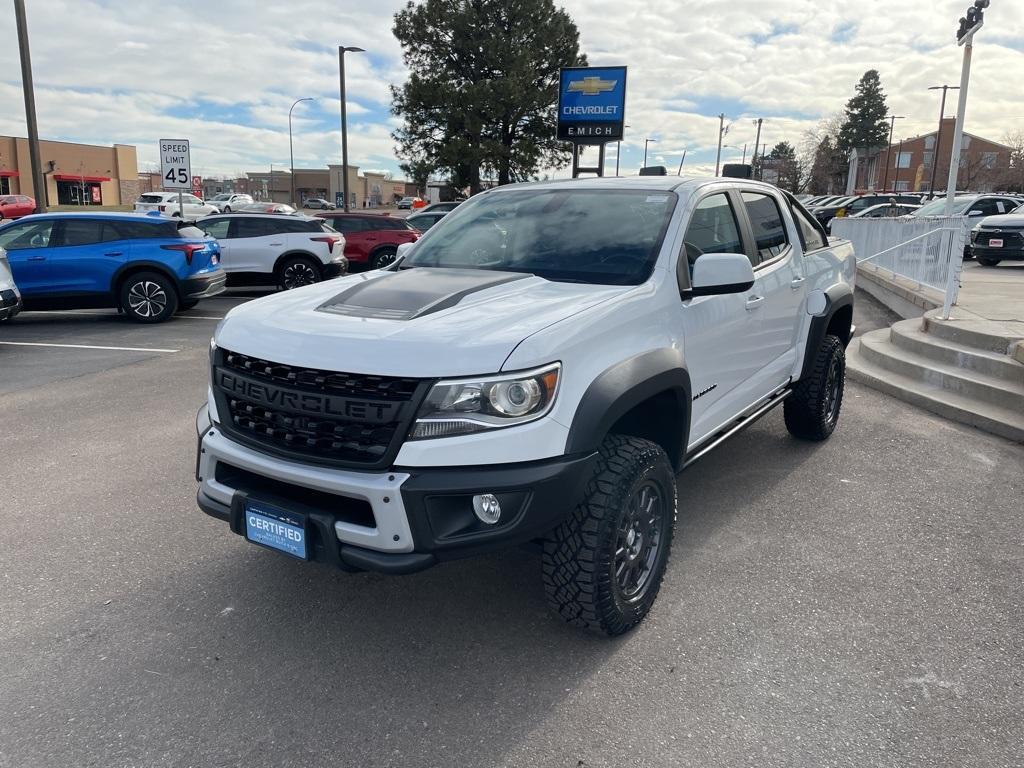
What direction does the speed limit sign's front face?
toward the camera

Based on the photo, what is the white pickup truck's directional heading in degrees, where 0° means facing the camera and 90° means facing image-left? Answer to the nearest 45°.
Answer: approximately 45°

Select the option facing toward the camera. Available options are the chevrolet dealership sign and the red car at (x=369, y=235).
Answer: the chevrolet dealership sign

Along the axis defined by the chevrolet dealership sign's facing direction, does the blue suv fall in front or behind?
in front

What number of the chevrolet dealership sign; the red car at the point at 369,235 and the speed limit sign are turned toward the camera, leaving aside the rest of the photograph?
2

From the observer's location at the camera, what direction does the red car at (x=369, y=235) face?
facing away from the viewer and to the left of the viewer

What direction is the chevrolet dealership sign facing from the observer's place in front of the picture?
facing the viewer

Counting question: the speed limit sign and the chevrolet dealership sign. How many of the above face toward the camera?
2

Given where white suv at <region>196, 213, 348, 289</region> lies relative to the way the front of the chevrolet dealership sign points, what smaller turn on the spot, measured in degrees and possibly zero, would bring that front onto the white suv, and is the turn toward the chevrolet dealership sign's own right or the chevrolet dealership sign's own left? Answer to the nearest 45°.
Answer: approximately 45° to the chevrolet dealership sign's own right

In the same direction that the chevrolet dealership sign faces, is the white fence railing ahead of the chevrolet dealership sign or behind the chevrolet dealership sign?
ahead

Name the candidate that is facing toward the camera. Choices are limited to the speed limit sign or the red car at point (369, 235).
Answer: the speed limit sign

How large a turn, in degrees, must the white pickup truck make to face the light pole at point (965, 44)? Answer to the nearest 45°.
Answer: approximately 180°

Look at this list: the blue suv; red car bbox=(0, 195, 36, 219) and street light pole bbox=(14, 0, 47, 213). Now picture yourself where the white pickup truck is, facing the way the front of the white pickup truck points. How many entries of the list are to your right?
3

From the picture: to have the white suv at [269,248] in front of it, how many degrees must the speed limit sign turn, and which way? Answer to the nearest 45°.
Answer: approximately 45° to its left

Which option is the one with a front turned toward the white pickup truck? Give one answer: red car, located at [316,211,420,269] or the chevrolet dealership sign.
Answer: the chevrolet dealership sign
